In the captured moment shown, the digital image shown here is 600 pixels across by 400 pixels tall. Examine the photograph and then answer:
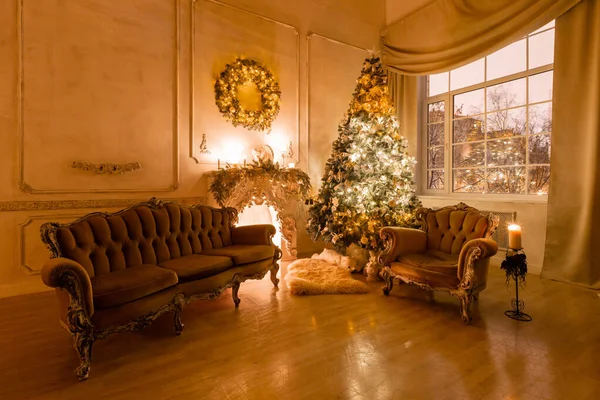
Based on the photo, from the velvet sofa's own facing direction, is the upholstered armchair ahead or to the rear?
ahead

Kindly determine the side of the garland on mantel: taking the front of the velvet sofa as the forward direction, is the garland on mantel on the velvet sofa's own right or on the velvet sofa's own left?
on the velvet sofa's own left

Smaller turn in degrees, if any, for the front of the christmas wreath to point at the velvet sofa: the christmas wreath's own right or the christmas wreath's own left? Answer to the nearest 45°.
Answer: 0° — it already faces it

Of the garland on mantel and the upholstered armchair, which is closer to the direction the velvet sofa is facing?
the upholstered armchair

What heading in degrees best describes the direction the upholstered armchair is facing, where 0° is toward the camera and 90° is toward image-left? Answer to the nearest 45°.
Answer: approximately 45°

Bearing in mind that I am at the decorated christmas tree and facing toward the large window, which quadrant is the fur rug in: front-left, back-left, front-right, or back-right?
back-right

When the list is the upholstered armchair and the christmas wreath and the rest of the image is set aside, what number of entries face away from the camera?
0

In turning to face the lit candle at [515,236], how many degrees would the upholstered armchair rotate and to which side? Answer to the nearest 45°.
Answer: approximately 90° to its left

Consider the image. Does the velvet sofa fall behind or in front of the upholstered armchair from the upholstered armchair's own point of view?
in front

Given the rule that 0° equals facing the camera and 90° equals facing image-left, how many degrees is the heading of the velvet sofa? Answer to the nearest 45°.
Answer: approximately 315°
